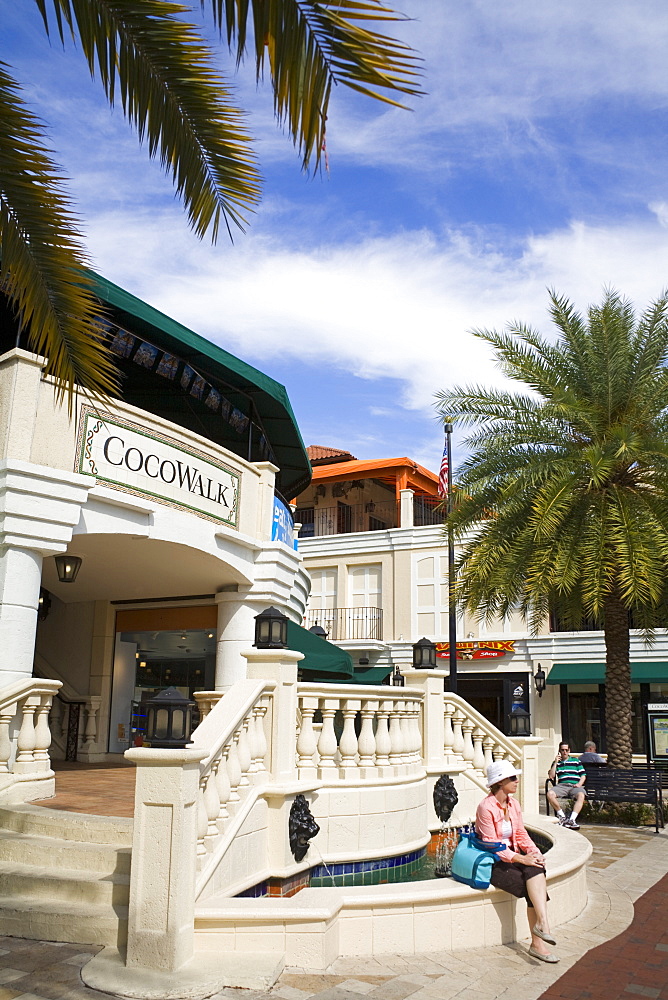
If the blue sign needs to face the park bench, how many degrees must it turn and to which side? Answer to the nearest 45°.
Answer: approximately 45° to its left

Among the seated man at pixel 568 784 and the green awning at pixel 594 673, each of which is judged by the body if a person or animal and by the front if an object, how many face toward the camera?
2

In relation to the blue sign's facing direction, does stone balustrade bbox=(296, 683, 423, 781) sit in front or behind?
in front

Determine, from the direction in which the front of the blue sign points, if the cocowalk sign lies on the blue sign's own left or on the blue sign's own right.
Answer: on the blue sign's own right

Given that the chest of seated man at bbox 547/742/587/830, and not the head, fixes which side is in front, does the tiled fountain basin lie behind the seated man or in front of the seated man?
in front

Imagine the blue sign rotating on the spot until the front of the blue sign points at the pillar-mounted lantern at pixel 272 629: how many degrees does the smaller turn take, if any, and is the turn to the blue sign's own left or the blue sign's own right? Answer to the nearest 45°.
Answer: approximately 45° to the blue sign's own right

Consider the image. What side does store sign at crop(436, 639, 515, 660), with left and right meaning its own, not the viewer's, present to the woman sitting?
front

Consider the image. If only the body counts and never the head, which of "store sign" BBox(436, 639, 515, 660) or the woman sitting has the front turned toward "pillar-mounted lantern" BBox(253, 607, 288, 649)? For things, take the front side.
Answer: the store sign

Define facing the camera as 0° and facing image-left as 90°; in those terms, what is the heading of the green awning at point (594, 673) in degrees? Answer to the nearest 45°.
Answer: approximately 0°

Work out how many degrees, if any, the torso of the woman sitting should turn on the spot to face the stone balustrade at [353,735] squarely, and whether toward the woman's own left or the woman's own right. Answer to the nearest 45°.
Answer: approximately 180°

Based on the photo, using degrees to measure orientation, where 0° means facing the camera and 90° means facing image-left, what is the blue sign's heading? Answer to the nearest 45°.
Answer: approximately 315°

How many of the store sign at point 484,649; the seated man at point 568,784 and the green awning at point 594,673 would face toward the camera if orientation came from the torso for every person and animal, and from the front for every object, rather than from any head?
3

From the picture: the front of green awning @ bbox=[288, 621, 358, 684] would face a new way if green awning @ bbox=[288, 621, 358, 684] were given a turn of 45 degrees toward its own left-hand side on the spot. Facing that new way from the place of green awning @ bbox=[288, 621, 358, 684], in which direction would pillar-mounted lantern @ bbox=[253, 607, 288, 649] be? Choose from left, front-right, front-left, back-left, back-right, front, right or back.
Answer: right
